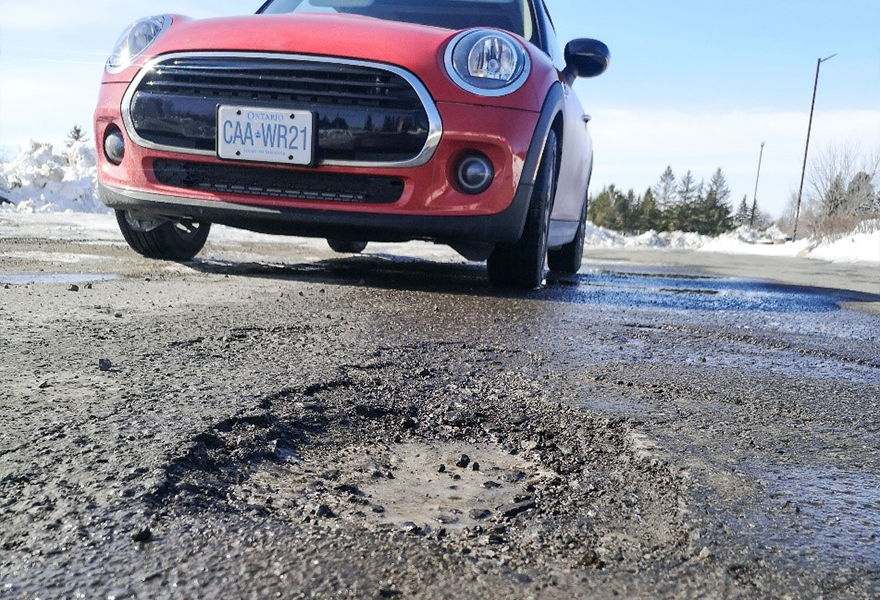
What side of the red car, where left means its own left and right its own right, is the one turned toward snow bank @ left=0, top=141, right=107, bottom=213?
right

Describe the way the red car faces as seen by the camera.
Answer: facing the viewer and to the left of the viewer
